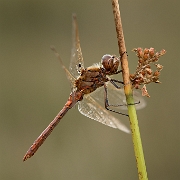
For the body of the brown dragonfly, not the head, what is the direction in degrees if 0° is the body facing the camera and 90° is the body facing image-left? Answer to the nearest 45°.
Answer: approximately 270°
